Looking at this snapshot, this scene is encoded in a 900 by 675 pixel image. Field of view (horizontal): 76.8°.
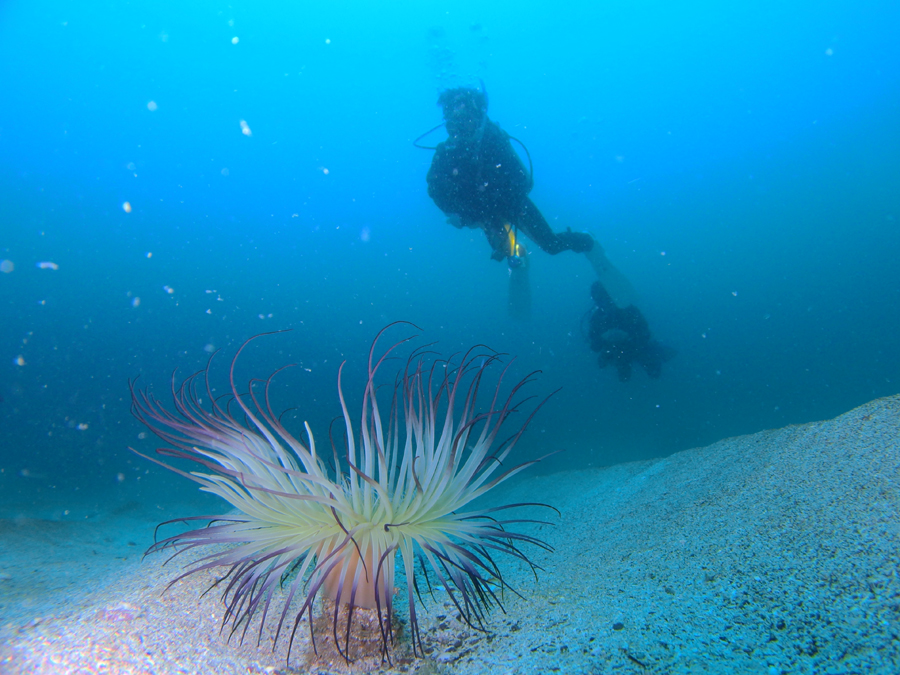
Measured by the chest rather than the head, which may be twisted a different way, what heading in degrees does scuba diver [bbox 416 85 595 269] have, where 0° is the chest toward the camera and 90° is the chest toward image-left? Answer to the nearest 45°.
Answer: approximately 45°

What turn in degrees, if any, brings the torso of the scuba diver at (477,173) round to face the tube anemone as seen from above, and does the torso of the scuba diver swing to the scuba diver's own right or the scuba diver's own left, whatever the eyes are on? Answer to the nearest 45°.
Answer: approximately 45° to the scuba diver's own left
